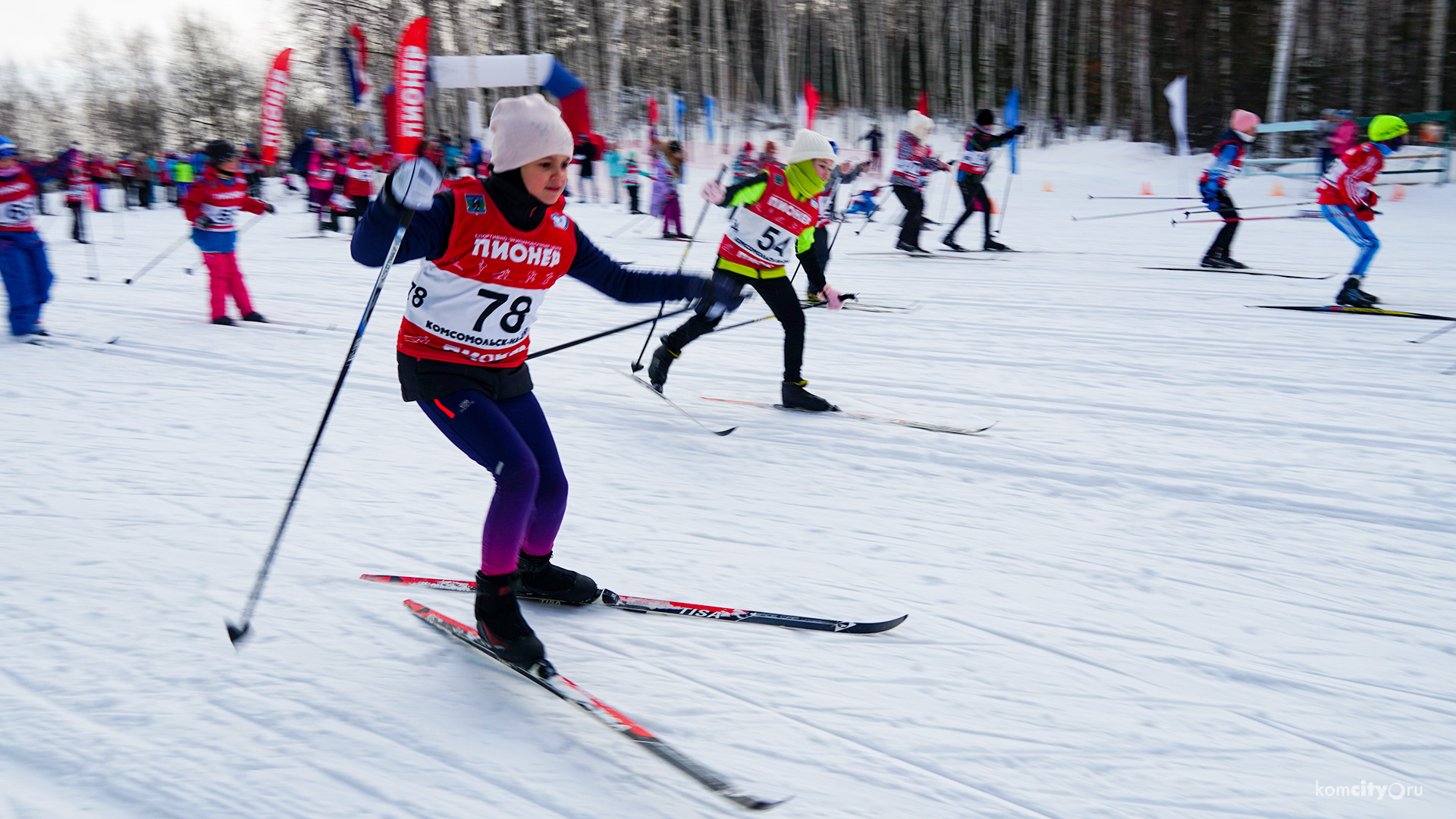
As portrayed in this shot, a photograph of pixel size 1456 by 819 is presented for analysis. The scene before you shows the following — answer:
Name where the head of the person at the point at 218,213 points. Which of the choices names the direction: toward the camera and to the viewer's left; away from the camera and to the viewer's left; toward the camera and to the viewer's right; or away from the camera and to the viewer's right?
toward the camera and to the viewer's right

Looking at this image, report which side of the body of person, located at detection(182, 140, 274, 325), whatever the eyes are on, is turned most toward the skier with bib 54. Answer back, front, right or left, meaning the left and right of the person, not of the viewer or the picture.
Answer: front

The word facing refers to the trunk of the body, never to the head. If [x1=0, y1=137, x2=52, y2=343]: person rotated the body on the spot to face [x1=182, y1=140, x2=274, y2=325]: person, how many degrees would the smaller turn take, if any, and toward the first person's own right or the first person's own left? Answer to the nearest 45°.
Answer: approximately 45° to the first person's own left

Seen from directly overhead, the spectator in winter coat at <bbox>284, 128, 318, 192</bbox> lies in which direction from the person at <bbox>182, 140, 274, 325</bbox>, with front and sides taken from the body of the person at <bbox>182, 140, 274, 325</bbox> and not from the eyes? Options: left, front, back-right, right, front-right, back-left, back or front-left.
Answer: back-left

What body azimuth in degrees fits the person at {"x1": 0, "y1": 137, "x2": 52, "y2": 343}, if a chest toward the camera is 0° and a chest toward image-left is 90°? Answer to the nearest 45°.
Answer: approximately 315°

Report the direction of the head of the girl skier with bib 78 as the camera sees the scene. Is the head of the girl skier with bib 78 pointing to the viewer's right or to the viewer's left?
to the viewer's right

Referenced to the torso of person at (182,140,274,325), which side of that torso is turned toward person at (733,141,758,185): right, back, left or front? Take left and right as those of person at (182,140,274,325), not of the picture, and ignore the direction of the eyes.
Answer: left
